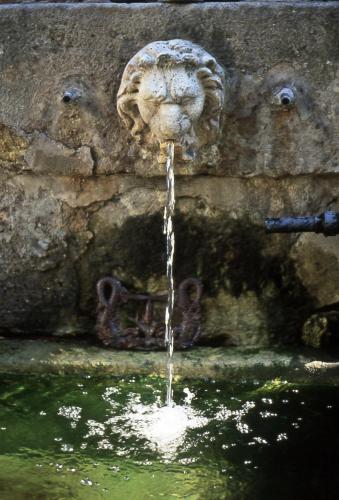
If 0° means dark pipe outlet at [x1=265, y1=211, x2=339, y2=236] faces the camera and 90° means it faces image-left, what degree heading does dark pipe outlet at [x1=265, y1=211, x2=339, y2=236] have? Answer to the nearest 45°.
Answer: approximately 90°

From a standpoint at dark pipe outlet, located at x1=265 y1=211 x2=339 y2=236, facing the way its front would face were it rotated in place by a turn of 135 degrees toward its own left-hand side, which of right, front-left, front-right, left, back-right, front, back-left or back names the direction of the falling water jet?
back
